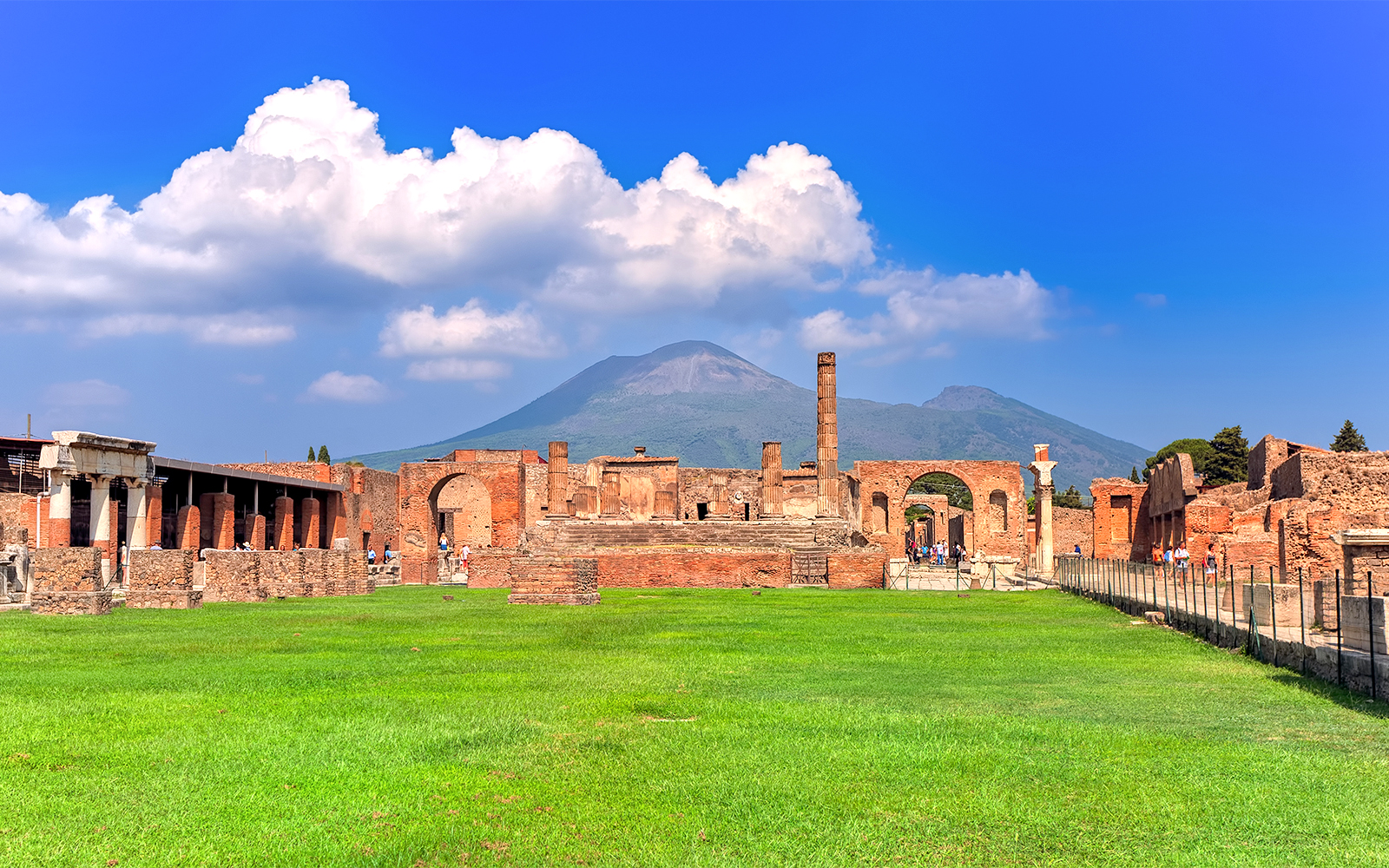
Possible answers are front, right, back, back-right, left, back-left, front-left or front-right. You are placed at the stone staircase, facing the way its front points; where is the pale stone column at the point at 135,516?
right

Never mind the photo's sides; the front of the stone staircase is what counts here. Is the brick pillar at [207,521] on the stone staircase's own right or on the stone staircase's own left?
on the stone staircase's own right

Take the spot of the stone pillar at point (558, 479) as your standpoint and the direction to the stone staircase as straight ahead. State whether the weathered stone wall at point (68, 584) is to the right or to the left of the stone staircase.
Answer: right

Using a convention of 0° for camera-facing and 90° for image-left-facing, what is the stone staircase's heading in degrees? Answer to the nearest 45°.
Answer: approximately 0°

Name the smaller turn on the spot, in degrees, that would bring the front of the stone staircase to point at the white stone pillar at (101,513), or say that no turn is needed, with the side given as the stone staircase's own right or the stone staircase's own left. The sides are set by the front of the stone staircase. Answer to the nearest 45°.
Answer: approximately 90° to the stone staircase's own right

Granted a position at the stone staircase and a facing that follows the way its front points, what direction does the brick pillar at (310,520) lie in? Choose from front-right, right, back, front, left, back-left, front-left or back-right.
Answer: back-right

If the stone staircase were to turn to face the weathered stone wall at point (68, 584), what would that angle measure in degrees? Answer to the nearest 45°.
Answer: approximately 45° to its right

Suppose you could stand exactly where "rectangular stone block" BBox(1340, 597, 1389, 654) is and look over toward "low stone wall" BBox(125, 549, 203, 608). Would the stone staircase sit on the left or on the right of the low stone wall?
right

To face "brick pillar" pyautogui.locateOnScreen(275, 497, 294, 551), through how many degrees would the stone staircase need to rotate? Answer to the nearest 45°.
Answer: approximately 135° to its right
